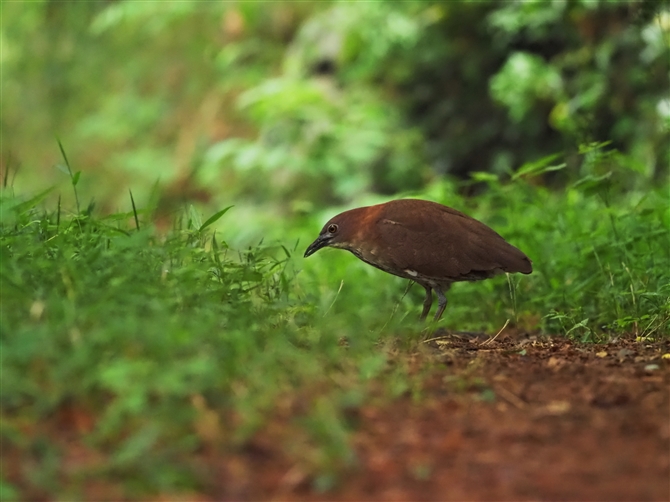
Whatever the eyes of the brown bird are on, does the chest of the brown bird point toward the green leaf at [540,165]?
no

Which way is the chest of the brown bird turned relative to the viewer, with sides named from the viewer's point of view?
facing to the left of the viewer
